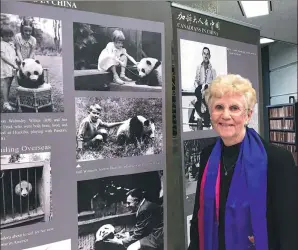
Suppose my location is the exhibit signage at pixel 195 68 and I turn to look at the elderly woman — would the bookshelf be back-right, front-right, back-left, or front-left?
back-left

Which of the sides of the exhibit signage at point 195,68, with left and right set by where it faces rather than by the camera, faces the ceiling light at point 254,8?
left

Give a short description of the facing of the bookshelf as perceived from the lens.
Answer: facing the viewer and to the left of the viewer

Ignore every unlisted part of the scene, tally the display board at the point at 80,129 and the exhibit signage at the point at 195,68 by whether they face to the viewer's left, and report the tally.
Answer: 0

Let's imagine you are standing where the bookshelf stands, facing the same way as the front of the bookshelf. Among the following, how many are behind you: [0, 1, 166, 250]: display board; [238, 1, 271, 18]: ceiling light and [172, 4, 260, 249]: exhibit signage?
0

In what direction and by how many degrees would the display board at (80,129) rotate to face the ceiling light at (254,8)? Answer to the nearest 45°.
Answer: approximately 90° to its left

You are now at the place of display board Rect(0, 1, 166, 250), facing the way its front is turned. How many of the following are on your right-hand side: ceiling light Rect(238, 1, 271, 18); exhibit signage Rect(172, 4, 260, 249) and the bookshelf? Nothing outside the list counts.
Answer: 0

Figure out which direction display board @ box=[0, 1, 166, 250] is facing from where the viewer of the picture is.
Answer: facing the viewer and to the right of the viewer

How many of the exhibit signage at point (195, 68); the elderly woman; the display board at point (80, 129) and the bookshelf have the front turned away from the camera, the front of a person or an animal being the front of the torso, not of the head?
0

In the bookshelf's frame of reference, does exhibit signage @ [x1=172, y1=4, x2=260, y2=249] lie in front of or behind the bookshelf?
in front

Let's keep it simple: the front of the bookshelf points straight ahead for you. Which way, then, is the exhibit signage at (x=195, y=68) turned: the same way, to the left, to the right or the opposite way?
to the left

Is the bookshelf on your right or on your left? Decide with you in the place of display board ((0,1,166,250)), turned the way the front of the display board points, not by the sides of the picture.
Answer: on your left

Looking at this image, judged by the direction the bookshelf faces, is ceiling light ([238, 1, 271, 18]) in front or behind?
in front

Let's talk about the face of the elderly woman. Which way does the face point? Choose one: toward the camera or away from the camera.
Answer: toward the camera

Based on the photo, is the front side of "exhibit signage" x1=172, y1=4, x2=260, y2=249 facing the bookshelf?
no

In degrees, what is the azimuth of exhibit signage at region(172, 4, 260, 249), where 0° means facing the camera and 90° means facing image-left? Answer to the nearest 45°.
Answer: approximately 315°
